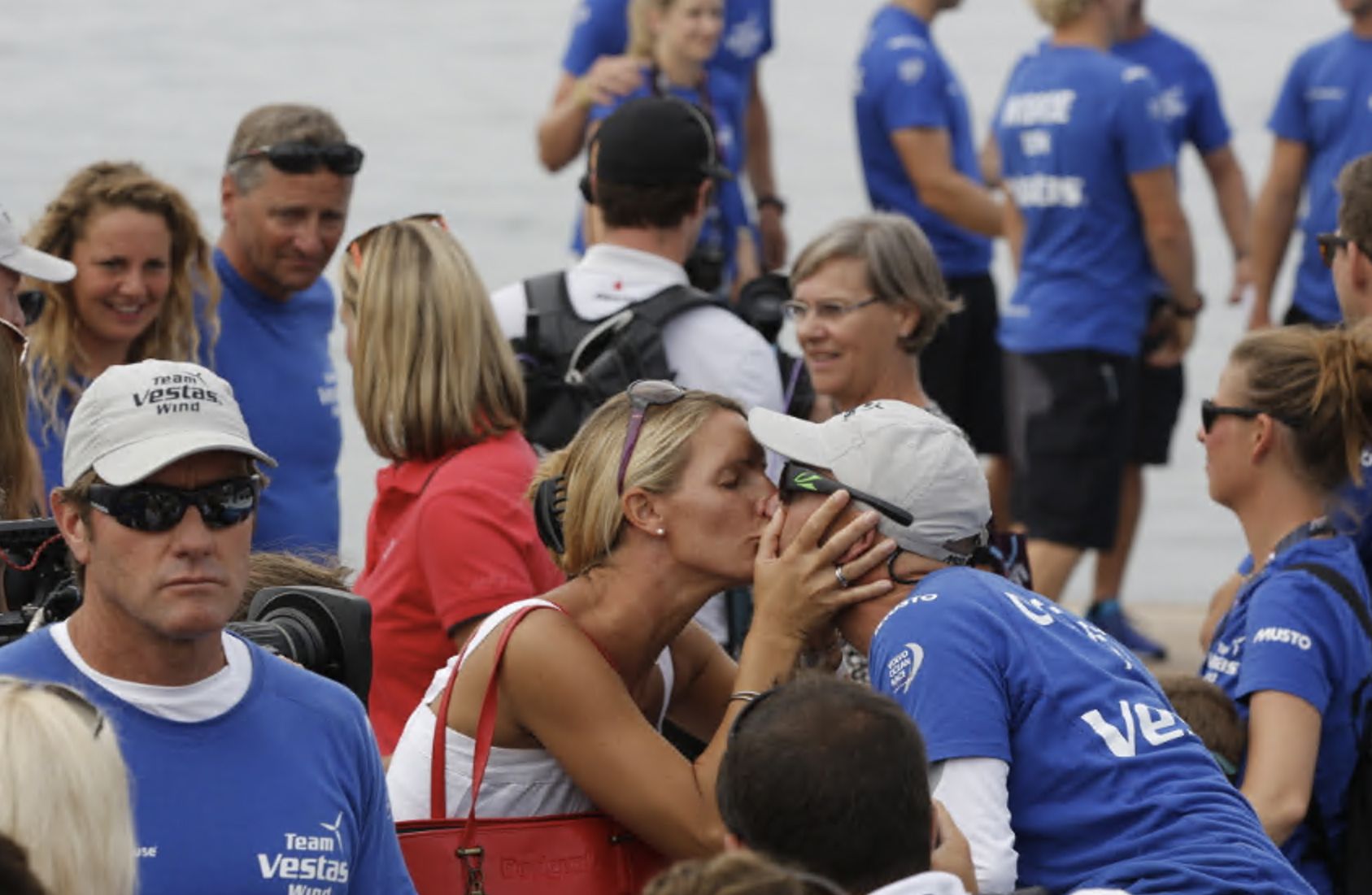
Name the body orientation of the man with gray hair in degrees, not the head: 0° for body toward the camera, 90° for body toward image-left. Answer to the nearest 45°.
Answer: approximately 315°

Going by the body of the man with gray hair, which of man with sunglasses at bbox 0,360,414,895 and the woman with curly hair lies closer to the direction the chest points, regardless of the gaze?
the man with sunglasses

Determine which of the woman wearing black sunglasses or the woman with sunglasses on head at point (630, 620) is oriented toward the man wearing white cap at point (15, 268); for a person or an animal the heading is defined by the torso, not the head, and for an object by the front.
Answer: the woman wearing black sunglasses

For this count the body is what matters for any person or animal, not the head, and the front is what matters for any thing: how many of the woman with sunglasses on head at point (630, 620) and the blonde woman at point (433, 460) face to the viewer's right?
1

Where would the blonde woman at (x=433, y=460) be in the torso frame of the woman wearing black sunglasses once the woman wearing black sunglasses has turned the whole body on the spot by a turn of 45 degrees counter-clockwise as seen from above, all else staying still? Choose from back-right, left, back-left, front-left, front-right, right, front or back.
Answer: front-right

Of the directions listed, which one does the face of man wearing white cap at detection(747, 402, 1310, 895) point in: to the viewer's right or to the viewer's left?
to the viewer's left

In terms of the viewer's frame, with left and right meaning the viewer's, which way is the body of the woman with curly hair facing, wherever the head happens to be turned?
facing the viewer and to the right of the viewer

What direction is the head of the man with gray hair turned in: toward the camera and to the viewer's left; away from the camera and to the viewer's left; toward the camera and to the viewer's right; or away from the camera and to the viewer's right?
toward the camera and to the viewer's right

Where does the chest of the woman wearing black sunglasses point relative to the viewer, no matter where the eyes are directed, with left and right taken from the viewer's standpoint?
facing to the left of the viewer

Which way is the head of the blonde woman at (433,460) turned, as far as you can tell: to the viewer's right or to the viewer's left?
to the viewer's left

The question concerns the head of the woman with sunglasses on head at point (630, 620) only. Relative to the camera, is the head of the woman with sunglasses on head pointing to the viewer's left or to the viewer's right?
to the viewer's right

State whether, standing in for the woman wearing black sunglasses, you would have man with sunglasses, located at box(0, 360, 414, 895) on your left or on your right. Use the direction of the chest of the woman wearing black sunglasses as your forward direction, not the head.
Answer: on your left

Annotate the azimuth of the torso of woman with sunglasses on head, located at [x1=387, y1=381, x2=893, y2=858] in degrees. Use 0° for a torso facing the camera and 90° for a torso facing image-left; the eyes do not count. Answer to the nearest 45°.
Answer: approximately 270°

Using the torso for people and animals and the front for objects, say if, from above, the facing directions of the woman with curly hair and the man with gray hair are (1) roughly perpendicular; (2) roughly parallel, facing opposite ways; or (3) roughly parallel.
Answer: roughly parallel

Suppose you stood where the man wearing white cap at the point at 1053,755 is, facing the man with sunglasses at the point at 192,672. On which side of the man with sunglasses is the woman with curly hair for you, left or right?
right

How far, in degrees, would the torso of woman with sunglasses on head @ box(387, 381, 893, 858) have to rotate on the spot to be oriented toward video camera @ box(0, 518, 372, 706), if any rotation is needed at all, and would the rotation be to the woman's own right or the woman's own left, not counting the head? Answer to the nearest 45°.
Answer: approximately 180°

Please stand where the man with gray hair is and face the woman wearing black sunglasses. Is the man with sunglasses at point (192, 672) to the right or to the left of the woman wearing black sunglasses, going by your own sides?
right

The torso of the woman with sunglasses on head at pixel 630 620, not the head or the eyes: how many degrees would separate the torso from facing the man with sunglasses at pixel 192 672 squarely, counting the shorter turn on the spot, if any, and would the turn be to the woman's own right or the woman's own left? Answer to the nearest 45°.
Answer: approximately 135° to the woman's own right

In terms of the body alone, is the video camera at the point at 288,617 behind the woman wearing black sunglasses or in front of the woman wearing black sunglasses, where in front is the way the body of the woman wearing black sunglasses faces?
in front
